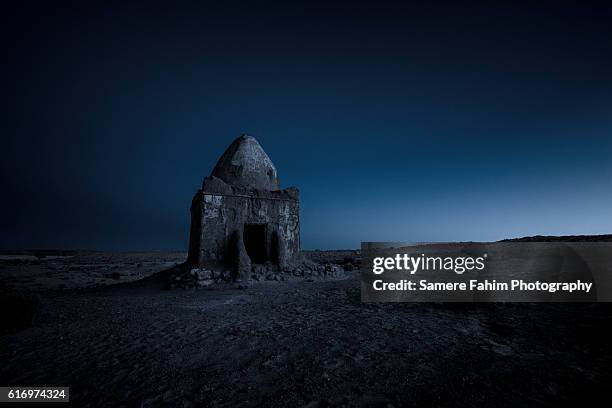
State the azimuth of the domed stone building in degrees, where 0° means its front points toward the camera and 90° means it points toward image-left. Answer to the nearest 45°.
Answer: approximately 0°
